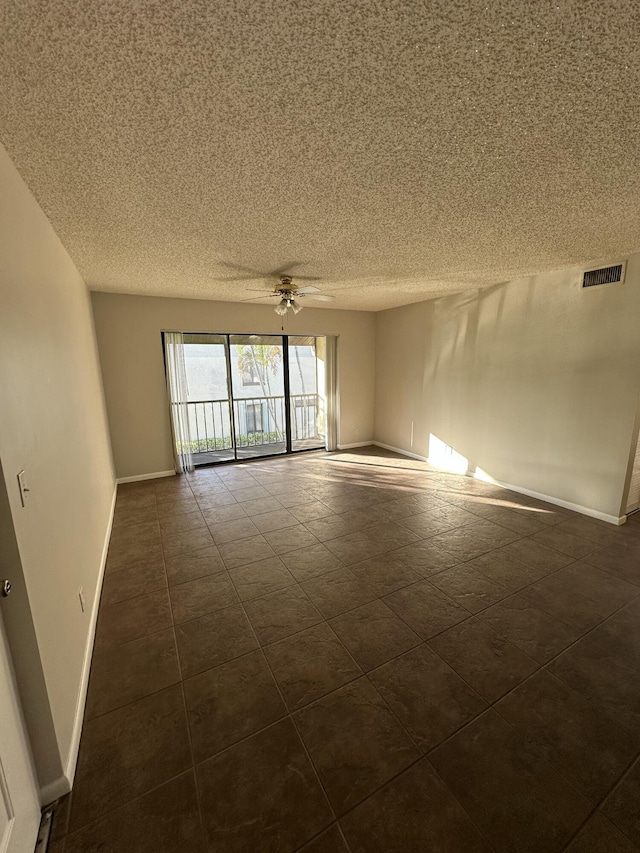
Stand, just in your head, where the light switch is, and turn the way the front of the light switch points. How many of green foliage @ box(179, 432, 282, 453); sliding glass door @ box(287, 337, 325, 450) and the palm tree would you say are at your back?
0

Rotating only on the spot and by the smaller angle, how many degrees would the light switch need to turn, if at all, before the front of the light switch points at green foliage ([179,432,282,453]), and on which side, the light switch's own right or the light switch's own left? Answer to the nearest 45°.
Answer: approximately 45° to the light switch's own left

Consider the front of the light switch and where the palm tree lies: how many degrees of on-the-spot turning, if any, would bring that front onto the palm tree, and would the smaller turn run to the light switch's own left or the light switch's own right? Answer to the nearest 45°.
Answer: approximately 45° to the light switch's own left

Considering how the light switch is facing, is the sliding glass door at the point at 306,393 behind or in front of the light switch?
in front

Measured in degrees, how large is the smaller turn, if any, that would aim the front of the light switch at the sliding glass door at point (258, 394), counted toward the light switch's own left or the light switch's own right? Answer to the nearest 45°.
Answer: approximately 45° to the light switch's own left

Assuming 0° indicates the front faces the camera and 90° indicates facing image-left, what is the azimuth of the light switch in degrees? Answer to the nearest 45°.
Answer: approximately 270°

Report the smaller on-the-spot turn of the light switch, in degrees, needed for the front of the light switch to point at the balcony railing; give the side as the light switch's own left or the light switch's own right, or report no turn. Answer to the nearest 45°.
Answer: approximately 45° to the light switch's own left
